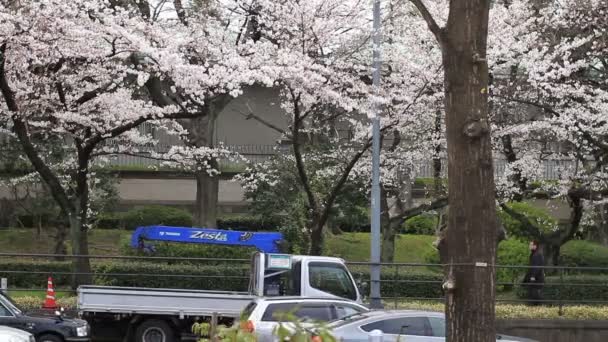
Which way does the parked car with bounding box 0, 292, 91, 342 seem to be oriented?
to the viewer's right

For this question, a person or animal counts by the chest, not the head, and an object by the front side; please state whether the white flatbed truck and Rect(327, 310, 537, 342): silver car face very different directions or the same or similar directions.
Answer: same or similar directions

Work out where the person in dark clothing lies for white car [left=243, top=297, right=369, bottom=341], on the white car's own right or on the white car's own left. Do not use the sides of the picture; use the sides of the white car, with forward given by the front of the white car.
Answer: on the white car's own left

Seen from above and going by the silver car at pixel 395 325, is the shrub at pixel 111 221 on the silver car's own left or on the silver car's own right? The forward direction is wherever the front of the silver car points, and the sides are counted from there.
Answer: on the silver car's own left

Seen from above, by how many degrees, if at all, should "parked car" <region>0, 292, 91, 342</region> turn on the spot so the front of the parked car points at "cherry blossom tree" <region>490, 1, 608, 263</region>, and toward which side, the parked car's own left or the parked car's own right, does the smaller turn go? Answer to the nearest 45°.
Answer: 0° — it already faces it

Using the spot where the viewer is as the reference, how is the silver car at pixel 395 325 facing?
facing to the right of the viewer

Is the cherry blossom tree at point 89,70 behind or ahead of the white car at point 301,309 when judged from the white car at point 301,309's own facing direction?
behind

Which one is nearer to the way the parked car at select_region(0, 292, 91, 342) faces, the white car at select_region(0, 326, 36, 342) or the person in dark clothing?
the person in dark clothing

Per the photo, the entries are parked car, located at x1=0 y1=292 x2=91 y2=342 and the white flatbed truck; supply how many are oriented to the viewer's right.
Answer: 2

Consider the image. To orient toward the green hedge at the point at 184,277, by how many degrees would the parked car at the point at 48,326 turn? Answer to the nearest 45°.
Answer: approximately 45° to its left

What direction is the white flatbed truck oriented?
to the viewer's right

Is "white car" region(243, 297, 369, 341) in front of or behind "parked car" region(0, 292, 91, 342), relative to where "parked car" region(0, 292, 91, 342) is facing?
in front

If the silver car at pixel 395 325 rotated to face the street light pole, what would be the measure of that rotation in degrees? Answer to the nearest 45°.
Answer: approximately 90° to its left

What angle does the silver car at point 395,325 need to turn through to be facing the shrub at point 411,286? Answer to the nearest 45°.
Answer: approximately 90° to its left

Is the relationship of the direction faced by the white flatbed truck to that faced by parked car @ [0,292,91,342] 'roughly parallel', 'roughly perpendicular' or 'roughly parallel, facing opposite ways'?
roughly parallel

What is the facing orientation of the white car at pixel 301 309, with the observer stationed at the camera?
facing to the right of the viewer
